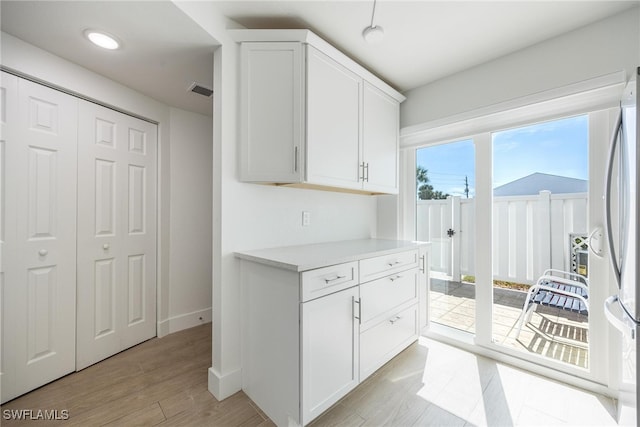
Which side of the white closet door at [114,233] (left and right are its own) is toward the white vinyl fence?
front

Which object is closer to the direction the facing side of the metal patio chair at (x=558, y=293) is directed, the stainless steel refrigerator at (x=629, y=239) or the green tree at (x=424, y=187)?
the green tree

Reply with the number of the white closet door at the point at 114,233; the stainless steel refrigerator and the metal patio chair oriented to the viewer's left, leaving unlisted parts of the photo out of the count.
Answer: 2

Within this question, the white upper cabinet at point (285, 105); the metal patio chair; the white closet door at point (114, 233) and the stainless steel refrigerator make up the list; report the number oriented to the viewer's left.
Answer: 2

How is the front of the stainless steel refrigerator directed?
to the viewer's left

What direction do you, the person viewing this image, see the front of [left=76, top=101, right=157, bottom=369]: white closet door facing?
facing the viewer and to the right of the viewer

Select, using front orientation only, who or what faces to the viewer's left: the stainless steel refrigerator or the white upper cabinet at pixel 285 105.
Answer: the stainless steel refrigerator

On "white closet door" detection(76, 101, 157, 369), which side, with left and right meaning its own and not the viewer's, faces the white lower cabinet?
front

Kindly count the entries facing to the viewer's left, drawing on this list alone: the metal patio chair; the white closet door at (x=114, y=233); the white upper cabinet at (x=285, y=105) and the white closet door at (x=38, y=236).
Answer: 1

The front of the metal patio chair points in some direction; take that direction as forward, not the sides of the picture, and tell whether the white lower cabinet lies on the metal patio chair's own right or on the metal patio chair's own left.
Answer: on the metal patio chair's own left
